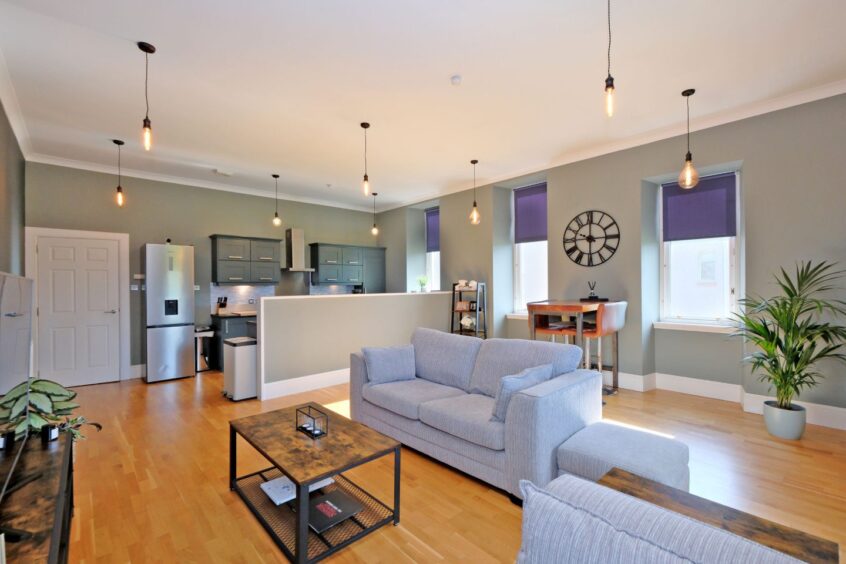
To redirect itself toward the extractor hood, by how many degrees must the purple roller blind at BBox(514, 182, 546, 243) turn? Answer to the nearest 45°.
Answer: approximately 45° to its right

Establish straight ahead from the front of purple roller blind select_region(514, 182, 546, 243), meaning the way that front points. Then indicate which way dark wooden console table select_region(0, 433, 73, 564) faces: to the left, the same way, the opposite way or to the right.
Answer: the opposite way

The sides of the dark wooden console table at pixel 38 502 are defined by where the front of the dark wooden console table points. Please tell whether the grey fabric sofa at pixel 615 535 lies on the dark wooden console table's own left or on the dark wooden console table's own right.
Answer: on the dark wooden console table's own right

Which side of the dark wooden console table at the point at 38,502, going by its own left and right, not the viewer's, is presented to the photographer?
right

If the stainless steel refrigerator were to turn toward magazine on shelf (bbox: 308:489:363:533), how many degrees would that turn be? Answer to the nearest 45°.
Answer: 0° — it already faces it

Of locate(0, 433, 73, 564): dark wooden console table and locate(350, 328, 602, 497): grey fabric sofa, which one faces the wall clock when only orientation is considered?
the dark wooden console table

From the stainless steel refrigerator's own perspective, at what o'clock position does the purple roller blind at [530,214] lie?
The purple roller blind is roughly at 10 o'clock from the stainless steel refrigerator.

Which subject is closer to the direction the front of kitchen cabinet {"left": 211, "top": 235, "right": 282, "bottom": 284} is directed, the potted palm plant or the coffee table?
the coffee table
